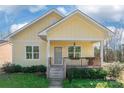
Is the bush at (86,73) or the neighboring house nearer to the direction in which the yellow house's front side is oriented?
the bush

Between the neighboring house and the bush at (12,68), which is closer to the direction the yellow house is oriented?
the bush

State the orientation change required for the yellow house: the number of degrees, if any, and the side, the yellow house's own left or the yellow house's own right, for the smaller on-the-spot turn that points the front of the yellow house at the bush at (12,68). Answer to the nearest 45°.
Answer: approximately 90° to the yellow house's own right

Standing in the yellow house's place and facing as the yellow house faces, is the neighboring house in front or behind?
behind

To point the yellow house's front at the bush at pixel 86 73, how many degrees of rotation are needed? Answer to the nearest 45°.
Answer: approximately 45° to its left

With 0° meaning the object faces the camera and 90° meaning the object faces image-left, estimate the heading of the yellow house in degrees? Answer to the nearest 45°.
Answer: approximately 0°
